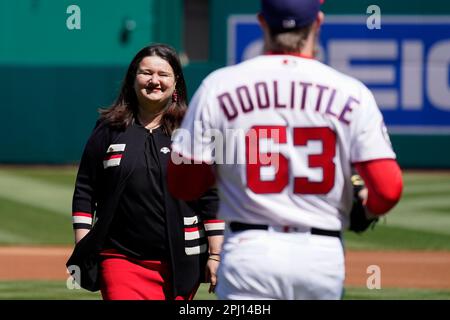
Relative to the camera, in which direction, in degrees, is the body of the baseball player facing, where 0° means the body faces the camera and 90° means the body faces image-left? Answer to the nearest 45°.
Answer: approximately 180°

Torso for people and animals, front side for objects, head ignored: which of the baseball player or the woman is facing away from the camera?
the baseball player

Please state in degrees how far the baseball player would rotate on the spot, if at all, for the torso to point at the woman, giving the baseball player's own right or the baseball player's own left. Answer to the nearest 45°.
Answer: approximately 45° to the baseball player's own left

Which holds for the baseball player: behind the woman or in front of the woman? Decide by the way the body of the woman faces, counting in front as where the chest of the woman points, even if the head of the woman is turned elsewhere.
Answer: in front

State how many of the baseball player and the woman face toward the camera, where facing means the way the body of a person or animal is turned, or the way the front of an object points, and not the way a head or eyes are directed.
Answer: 1

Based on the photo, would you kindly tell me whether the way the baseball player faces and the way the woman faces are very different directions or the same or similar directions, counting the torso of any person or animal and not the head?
very different directions

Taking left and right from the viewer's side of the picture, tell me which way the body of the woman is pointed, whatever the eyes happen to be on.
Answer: facing the viewer

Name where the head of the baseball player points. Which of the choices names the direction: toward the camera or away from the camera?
away from the camera

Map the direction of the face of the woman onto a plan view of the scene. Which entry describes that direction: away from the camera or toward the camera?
toward the camera
